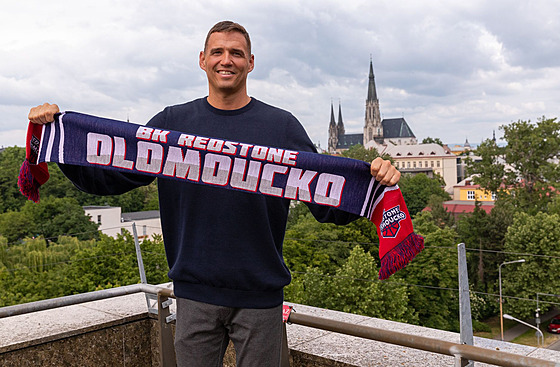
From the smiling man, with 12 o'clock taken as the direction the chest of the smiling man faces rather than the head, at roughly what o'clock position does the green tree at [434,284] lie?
The green tree is roughly at 7 o'clock from the smiling man.

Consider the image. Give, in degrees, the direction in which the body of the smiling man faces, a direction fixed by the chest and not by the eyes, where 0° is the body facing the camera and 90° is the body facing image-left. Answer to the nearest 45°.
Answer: approximately 0°

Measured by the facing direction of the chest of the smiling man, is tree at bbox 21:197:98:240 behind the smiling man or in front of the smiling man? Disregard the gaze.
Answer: behind

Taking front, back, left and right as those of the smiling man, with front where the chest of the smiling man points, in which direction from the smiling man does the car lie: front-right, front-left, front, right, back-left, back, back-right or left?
back-left

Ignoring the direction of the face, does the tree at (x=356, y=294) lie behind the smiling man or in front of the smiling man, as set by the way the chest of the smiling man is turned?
behind

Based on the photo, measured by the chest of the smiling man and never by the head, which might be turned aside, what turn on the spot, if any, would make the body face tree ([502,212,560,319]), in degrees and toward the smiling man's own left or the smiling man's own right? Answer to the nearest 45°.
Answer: approximately 135° to the smiling man's own left

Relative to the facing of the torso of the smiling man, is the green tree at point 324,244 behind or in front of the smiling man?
behind
